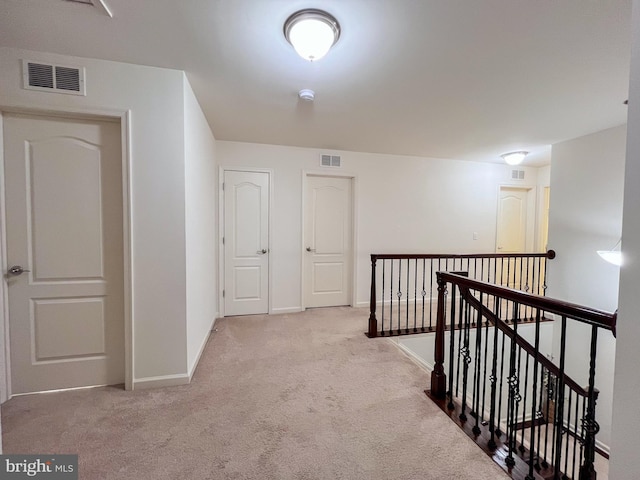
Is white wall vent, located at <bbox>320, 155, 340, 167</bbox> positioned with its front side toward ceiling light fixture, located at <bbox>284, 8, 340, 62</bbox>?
yes

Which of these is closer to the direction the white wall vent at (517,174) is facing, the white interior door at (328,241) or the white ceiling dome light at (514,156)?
the white ceiling dome light

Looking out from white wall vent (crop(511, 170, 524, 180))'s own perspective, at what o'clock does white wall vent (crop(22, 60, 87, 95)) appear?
white wall vent (crop(22, 60, 87, 95)) is roughly at 1 o'clock from white wall vent (crop(511, 170, 524, 180)).

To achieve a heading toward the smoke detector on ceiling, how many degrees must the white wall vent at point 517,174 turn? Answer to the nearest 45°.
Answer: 0° — it already faces it

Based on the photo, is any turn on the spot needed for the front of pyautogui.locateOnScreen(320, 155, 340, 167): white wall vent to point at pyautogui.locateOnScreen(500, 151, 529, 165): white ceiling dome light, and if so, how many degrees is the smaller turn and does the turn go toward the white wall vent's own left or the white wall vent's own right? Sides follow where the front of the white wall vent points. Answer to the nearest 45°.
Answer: approximately 90° to the white wall vent's own left

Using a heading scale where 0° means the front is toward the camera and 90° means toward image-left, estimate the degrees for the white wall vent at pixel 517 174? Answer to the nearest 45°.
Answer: approximately 0°

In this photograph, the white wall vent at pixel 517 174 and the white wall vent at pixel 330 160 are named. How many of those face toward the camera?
2

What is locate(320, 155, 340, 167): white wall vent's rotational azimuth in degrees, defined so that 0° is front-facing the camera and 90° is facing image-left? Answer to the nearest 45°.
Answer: approximately 0°

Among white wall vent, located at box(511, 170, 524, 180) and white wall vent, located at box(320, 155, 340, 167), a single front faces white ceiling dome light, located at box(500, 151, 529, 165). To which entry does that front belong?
white wall vent, located at box(511, 170, 524, 180)
